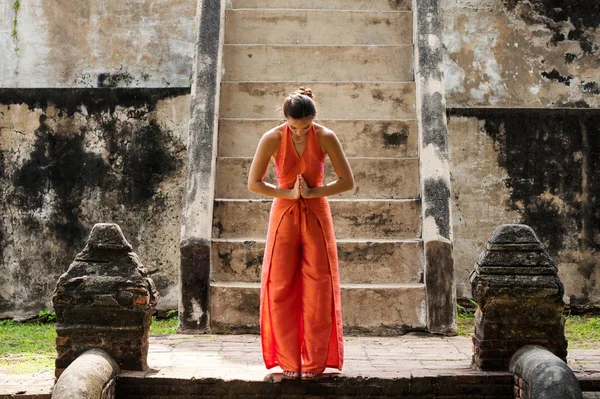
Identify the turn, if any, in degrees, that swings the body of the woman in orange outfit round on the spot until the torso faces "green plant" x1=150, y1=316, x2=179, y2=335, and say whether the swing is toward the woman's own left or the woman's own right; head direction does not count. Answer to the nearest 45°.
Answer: approximately 135° to the woman's own right

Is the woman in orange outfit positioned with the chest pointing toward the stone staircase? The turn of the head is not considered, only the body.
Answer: no

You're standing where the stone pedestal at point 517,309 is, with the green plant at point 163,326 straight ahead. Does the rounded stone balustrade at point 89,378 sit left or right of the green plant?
left

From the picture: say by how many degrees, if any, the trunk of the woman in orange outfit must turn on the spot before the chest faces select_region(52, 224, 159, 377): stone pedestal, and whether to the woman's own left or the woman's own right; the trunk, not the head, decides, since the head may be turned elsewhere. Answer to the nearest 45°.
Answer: approximately 90° to the woman's own right

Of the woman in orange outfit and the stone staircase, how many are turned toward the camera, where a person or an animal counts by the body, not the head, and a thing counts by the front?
2

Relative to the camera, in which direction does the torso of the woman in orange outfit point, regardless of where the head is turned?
toward the camera

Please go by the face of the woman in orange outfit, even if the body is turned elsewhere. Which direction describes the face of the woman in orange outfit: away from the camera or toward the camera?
toward the camera

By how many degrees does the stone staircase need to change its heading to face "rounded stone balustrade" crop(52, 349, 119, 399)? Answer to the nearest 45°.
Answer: approximately 45° to its right

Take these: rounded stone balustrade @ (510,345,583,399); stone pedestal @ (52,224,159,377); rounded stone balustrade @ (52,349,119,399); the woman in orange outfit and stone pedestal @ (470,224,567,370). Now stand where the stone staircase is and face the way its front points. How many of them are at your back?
0

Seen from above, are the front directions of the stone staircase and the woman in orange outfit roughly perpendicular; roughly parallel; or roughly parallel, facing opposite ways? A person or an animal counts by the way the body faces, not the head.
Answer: roughly parallel

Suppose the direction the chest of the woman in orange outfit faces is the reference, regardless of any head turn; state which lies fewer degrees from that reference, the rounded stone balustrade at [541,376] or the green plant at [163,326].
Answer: the rounded stone balustrade

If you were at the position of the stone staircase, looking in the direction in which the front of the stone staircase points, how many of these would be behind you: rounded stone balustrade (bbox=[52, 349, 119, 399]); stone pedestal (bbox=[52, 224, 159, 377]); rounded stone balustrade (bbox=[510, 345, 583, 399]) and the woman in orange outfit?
0

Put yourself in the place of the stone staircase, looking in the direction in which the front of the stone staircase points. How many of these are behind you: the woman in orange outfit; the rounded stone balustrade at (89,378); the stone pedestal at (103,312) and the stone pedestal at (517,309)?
0

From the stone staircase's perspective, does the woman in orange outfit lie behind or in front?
in front
